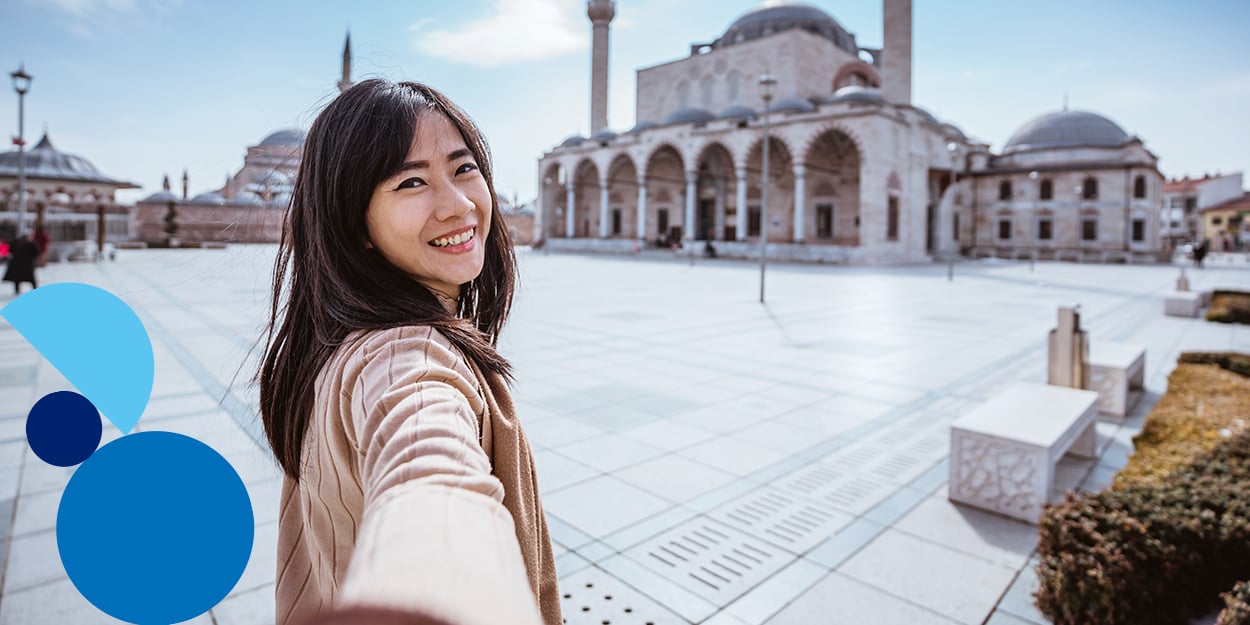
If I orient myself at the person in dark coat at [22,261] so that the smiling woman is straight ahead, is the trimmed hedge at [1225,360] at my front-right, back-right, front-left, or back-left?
front-left

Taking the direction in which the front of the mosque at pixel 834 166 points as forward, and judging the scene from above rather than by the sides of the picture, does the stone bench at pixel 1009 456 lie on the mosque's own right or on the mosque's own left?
on the mosque's own left

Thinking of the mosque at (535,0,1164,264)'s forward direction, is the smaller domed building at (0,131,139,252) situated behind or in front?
in front

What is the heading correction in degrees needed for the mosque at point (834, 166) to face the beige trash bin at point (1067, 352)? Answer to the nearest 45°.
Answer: approximately 45° to its left

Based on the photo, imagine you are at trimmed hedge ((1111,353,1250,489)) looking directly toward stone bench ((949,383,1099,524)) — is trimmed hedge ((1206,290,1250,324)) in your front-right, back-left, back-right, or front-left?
back-right

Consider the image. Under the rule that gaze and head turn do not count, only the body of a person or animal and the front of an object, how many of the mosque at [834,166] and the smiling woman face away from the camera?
0

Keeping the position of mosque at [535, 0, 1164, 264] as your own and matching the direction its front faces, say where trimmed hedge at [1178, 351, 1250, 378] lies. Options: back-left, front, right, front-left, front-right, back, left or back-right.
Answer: front-left
